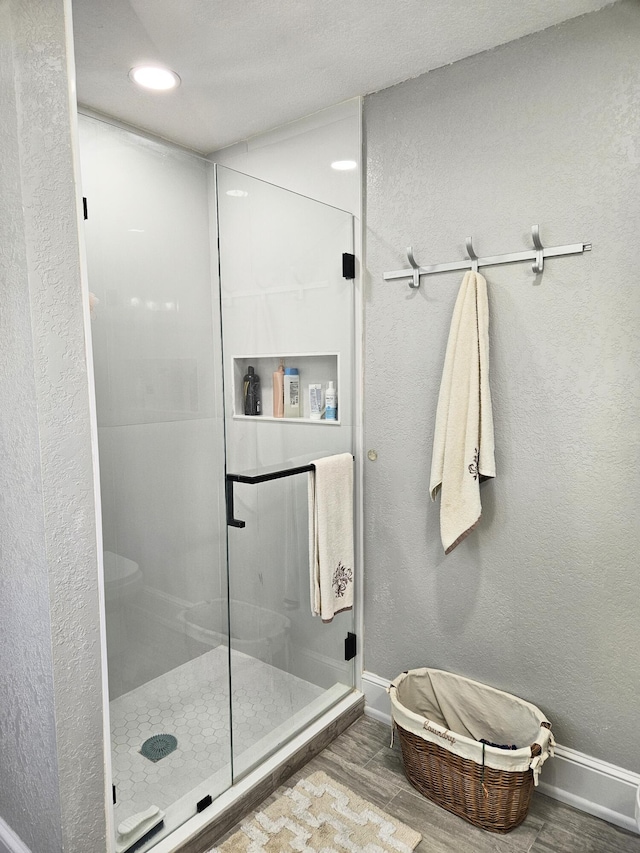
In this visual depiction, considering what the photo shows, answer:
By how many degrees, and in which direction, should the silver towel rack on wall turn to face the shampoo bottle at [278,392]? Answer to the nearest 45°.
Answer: approximately 45° to its right

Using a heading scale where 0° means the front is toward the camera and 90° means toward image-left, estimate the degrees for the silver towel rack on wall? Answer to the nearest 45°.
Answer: approximately 45°

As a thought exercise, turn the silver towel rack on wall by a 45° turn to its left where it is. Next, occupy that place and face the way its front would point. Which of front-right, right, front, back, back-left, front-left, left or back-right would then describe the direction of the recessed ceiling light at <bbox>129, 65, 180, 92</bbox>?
right

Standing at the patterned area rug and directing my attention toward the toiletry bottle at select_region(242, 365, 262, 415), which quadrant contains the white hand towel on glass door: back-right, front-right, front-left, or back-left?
front-right

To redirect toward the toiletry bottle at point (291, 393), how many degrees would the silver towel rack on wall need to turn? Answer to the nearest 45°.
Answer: approximately 45° to its right

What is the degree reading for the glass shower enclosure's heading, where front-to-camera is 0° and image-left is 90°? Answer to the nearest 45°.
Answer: approximately 315°

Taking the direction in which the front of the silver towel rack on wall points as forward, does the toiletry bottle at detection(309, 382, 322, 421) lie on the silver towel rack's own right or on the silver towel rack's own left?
on the silver towel rack's own right

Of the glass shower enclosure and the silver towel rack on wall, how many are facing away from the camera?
0
